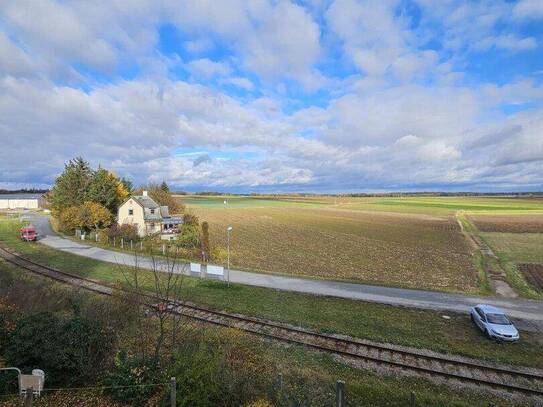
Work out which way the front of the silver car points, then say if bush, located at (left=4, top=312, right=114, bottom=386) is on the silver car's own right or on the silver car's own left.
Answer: on the silver car's own right

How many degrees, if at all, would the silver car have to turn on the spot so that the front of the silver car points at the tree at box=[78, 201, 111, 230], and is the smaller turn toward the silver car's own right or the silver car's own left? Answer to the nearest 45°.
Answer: approximately 135° to the silver car's own right

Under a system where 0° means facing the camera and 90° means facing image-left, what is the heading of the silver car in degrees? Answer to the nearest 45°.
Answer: approximately 315°

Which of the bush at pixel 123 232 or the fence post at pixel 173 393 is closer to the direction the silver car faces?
the fence post

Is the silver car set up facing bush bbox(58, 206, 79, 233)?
no

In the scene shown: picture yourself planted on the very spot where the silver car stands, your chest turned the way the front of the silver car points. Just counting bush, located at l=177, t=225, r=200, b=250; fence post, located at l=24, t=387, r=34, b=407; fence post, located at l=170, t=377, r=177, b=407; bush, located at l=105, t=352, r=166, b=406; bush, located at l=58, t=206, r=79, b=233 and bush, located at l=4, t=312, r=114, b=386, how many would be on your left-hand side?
0

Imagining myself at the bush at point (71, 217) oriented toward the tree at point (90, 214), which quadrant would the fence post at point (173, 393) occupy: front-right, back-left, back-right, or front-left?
front-right

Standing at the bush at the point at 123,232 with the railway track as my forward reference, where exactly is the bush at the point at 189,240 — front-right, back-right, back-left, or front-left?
front-left

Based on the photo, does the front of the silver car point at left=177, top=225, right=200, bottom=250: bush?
no

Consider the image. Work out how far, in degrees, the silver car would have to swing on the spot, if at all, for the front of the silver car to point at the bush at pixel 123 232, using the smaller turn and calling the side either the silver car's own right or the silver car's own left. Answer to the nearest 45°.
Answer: approximately 135° to the silver car's own right
